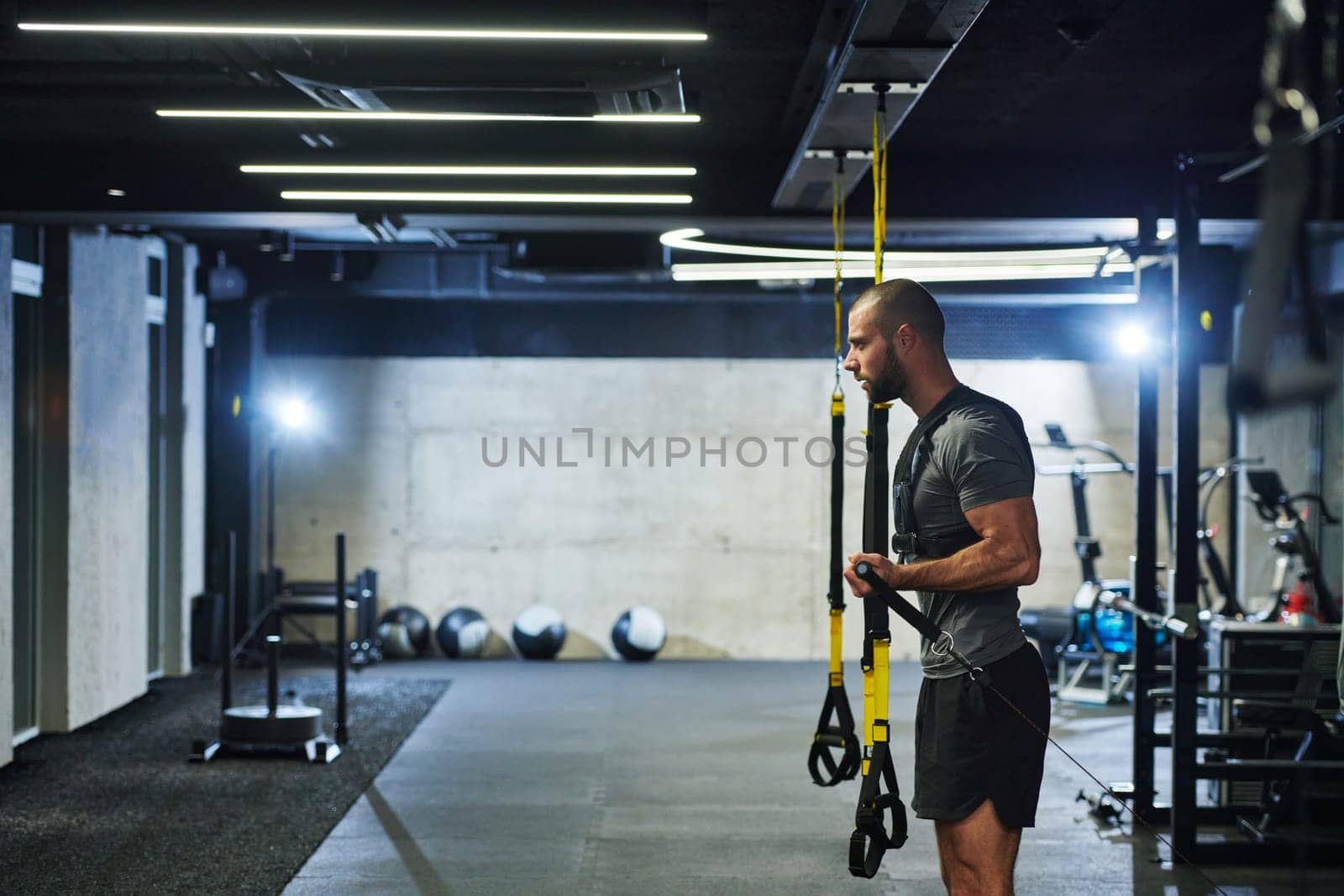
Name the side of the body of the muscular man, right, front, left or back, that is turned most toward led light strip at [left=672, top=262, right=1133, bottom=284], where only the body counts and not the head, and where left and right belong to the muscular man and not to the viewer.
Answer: right

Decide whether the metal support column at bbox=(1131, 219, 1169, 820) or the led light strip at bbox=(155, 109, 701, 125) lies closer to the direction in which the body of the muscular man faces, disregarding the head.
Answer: the led light strip

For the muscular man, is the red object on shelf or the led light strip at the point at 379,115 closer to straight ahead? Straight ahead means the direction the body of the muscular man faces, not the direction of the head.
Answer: the led light strip

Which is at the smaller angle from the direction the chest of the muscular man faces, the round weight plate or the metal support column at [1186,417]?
the round weight plate

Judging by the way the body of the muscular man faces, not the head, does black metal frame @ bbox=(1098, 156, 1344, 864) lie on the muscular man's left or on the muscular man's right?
on the muscular man's right

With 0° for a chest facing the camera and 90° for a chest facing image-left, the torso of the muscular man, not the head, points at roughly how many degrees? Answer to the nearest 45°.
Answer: approximately 90°
